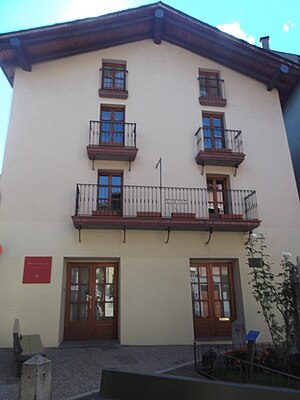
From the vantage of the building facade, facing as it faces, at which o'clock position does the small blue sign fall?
The small blue sign is roughly at 11 o'clock from the building facade.

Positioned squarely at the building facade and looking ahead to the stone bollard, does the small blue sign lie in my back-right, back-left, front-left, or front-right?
front-left

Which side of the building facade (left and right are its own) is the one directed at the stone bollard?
front

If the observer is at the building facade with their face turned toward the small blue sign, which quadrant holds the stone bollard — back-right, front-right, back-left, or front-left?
front-right

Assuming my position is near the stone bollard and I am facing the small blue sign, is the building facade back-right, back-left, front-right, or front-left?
front-left

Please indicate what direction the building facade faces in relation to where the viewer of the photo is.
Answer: facing the viewer
